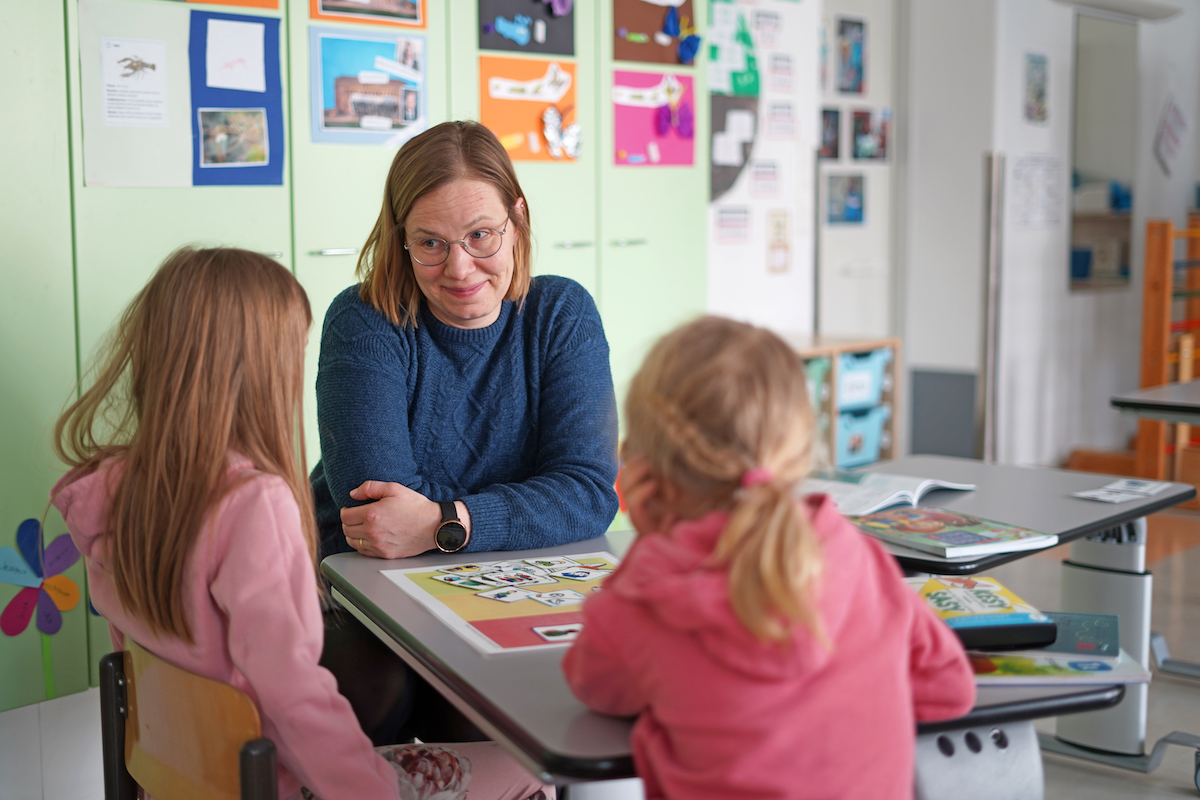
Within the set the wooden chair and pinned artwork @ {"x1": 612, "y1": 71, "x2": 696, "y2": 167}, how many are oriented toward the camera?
1

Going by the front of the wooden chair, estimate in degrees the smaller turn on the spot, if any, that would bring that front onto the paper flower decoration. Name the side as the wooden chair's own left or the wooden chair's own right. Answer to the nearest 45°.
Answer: approximately 45° to the wooden chair's own left

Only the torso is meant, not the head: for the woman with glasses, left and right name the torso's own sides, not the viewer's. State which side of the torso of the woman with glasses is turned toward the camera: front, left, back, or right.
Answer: front

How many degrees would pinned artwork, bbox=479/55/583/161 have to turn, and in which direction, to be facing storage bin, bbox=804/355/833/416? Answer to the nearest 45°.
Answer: approximately 135° to its left

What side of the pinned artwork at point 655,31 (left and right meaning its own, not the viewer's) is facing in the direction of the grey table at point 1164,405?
left

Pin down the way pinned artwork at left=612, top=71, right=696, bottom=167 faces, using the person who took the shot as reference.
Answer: facing the viewer

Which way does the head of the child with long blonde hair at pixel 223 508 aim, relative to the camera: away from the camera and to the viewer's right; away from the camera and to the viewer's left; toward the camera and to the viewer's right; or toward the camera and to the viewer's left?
away from the camera and to the viewer's right

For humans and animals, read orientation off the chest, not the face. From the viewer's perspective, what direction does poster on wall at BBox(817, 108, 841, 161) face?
toward the camera

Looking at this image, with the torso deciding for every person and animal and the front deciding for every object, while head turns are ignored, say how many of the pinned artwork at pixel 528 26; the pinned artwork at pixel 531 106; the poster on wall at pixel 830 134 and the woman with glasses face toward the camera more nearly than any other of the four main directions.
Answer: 4

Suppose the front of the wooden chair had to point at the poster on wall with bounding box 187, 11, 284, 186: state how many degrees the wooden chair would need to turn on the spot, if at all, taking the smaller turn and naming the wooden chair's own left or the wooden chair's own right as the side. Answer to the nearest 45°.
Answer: approximately 45° to the wooden chair's own left

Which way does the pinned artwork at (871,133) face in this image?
toward the camera

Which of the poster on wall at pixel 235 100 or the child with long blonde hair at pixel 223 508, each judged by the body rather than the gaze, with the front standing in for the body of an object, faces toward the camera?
the poster on wall

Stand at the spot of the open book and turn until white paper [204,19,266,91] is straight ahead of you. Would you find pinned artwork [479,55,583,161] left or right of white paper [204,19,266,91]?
right

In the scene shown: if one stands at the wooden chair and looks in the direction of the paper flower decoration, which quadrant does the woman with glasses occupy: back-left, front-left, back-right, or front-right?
front-right

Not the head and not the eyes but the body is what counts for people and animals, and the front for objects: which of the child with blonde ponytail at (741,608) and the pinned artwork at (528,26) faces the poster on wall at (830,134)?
the child with blonde ponytail
